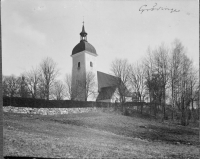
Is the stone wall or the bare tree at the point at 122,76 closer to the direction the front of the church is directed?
the stone wall

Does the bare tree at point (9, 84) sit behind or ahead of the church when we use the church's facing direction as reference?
ahead

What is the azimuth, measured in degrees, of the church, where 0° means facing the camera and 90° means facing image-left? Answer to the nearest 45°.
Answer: approximately 45°
